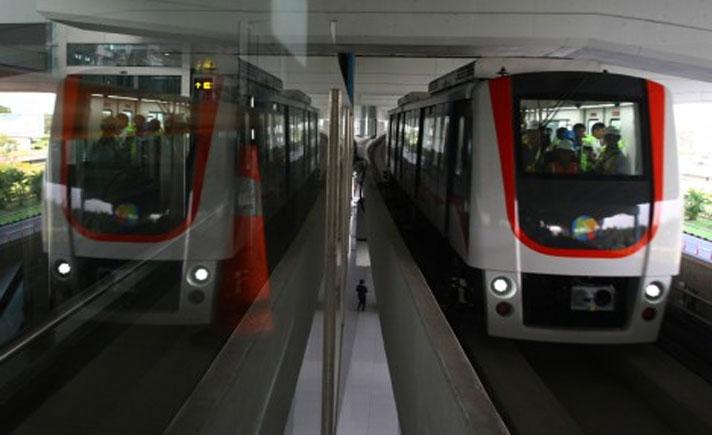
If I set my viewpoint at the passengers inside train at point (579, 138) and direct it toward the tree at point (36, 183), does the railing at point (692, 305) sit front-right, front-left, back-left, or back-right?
back-left

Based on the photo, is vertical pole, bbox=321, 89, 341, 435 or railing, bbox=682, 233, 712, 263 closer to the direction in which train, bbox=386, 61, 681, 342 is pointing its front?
the vertical pole

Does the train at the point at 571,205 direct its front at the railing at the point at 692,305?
no

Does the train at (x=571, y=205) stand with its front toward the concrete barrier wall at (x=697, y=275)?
no

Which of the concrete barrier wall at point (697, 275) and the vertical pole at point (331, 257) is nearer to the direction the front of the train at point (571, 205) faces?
the vertical pole

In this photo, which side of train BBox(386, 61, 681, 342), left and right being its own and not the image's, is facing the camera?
front

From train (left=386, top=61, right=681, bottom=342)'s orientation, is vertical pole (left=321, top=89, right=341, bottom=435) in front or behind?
in front
